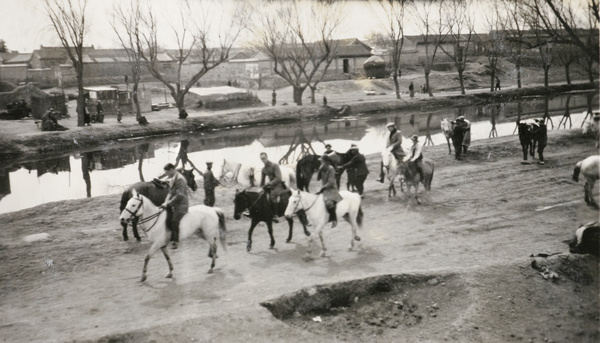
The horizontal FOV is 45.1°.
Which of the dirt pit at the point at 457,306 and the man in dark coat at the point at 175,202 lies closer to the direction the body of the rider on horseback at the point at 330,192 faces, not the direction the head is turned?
the man in dark coat

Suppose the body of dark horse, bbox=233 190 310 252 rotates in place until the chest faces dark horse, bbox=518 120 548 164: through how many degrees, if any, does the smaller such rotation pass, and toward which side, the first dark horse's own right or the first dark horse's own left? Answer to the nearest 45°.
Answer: approximately 180°

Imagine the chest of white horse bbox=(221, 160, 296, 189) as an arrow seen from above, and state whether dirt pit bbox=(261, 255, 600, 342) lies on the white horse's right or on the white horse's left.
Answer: on the white horse's left

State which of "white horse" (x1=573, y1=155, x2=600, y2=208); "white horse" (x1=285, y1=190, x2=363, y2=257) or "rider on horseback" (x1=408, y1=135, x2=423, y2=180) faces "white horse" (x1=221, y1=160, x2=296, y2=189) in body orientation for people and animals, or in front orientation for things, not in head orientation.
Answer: the rider on horseback

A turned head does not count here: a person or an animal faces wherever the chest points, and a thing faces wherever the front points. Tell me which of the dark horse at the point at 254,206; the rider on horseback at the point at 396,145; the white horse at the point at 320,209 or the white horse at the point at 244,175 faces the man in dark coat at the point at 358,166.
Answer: the rider on horseback

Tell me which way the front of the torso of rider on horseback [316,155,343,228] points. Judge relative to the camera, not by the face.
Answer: to the viewer's left

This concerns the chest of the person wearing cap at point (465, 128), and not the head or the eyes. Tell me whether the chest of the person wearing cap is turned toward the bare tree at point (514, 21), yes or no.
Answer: no

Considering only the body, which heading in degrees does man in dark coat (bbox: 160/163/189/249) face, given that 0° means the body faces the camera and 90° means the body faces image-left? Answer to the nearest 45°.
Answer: approximately 90°

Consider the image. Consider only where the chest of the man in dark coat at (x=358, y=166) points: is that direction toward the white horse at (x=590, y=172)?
no

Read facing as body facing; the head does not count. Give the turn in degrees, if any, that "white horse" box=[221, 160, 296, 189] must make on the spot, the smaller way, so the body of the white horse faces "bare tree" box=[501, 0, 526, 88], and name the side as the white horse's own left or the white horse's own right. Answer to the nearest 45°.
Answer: approximately 180°

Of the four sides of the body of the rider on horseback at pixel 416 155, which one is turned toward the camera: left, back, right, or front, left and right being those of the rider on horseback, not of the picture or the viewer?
left
